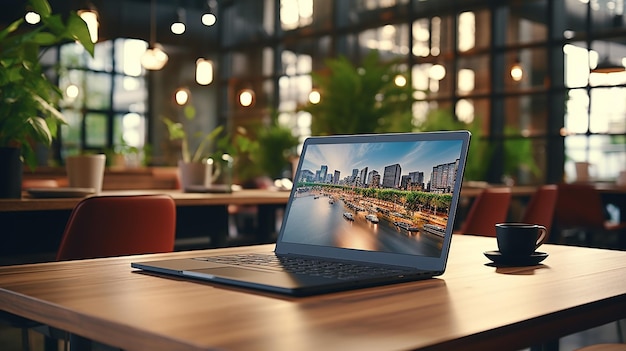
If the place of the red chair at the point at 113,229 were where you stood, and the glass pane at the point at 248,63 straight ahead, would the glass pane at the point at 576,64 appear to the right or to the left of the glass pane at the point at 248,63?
right

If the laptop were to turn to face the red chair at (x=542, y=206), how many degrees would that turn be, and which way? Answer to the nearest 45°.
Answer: approximately 180°

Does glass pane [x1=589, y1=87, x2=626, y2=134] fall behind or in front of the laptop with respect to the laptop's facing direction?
behind

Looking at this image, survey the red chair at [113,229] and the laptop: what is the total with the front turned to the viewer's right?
0

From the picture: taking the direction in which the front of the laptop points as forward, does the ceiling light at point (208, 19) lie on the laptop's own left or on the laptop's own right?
on the laptop's own right

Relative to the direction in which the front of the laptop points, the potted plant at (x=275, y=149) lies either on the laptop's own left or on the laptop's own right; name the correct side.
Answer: on the laptop's own right

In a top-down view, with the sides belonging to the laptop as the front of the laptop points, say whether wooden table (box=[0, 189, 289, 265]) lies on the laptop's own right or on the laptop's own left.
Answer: on the laptop's own right
